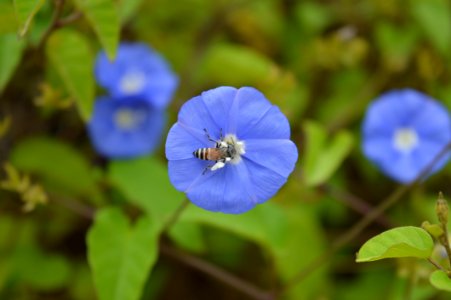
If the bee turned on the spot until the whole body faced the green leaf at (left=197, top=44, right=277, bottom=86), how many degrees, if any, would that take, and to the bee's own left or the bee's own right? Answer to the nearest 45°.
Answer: approximately 90° to the bee's own left

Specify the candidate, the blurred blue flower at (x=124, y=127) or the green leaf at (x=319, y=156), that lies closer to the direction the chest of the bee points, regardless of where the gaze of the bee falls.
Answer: the green leaf

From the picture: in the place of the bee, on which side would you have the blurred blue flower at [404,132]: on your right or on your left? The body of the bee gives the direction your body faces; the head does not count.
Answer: on your left

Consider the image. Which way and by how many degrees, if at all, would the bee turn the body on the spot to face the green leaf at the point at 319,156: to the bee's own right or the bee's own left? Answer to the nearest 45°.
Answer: approximately 45° to the bee's own left

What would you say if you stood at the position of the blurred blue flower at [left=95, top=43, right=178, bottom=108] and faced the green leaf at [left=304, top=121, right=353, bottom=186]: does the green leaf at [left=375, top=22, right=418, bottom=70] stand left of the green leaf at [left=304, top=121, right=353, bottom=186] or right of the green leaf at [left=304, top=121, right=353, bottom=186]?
left

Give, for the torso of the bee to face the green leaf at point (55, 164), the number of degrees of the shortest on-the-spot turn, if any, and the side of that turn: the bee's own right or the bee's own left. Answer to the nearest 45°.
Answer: approximately 135° to the bee's own left

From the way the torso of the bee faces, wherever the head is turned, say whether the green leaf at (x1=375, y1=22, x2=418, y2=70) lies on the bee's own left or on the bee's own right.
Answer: on the bee's own left

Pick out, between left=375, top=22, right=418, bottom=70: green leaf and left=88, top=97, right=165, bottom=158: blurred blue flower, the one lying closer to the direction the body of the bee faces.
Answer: the green leaf

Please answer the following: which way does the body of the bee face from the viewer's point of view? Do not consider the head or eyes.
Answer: to the viewer's right

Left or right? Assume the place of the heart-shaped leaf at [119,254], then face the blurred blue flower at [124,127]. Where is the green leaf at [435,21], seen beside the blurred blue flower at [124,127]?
right
